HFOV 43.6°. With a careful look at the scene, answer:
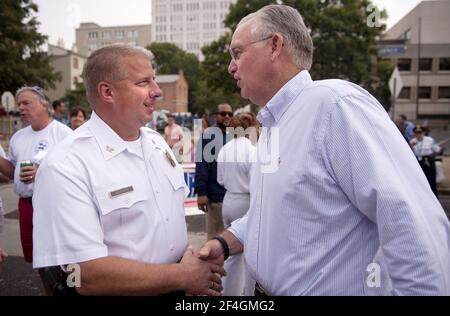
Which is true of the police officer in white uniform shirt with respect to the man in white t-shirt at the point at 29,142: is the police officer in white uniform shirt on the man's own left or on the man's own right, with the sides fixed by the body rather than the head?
on the man's own left

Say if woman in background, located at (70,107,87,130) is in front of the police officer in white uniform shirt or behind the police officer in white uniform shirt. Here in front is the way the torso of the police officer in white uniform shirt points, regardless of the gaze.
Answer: behind

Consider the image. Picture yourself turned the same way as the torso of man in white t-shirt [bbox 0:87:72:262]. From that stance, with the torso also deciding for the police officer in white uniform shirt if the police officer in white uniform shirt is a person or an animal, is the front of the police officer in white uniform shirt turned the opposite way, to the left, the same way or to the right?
to the left

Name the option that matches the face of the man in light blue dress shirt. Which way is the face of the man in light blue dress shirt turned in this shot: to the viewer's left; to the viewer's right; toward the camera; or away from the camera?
to the viewer's left

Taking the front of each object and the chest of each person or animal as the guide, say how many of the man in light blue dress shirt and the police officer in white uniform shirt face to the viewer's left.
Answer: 1

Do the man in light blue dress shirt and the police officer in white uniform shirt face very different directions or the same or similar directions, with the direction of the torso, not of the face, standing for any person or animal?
very different directions

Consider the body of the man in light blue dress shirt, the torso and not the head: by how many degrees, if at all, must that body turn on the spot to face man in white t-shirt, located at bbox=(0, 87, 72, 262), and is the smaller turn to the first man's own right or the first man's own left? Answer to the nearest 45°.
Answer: approximately 45° to the first man's own right

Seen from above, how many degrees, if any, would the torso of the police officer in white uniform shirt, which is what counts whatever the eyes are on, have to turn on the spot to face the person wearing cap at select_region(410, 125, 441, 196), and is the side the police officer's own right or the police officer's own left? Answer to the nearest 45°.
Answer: approximately 90° to the police officer's own left

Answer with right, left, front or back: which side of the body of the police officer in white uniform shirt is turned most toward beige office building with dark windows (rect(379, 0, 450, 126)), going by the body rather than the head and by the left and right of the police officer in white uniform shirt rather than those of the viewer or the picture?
left

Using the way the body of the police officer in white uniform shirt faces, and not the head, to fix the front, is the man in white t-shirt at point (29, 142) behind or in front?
behind

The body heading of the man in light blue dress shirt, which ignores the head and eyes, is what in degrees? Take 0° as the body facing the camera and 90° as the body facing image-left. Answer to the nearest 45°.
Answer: approximately 90°
